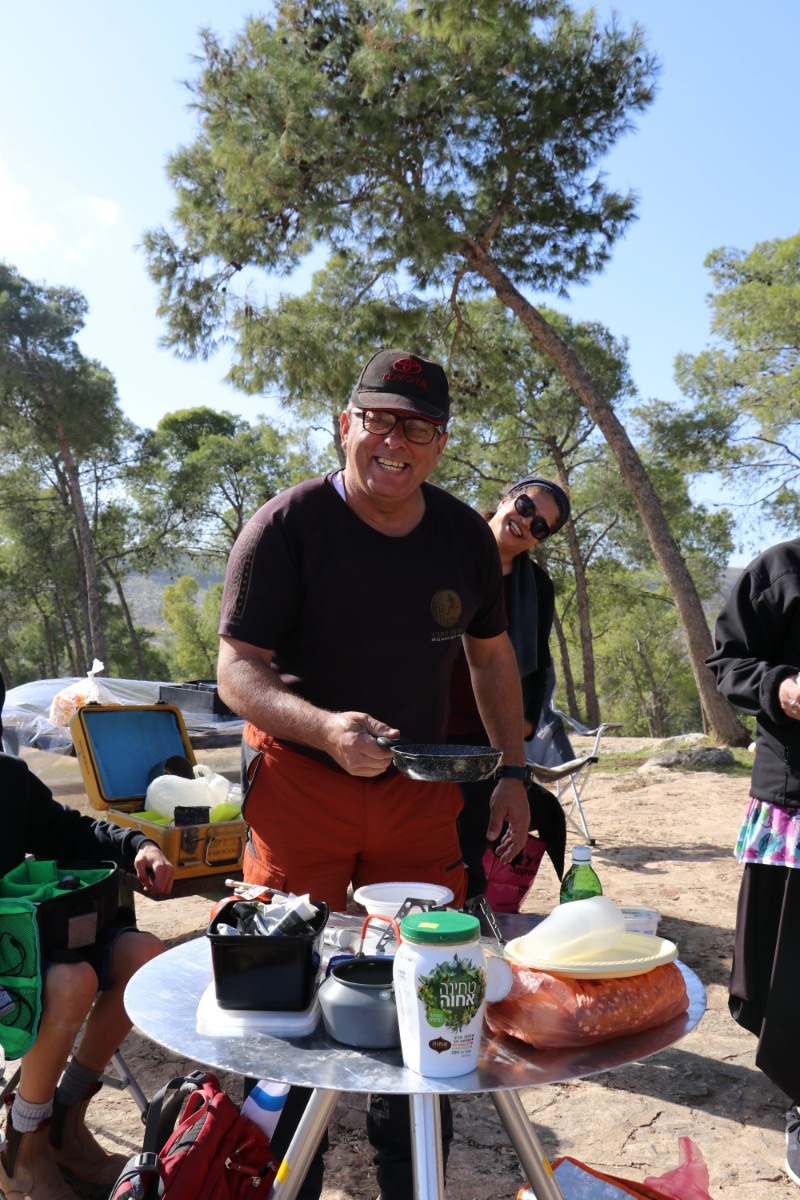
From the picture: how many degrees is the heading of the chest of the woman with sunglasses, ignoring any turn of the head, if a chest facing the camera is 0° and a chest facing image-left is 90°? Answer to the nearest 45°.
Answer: approximately 0°

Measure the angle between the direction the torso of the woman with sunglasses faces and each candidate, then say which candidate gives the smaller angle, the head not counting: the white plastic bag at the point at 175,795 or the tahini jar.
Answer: the tahini jar

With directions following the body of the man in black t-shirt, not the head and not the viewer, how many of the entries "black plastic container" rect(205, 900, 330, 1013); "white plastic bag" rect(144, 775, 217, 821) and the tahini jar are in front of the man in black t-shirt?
2

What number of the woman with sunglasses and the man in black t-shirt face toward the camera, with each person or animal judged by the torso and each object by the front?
2

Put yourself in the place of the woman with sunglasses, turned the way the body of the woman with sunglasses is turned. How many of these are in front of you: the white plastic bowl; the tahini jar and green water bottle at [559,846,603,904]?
3

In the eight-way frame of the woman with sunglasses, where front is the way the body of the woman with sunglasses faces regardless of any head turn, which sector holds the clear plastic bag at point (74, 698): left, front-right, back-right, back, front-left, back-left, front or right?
back-right
